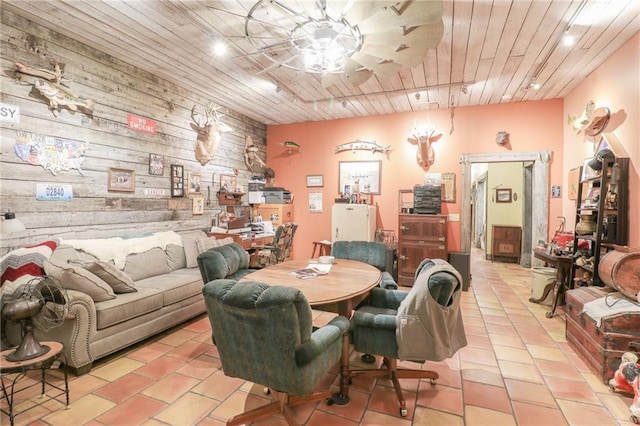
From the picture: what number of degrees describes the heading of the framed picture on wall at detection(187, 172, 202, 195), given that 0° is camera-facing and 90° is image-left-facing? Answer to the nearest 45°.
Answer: approximately 315°

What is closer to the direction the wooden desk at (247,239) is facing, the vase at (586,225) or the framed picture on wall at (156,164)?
the vase

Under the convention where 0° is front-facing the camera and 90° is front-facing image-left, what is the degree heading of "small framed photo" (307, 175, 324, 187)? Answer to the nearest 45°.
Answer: approximately 0°

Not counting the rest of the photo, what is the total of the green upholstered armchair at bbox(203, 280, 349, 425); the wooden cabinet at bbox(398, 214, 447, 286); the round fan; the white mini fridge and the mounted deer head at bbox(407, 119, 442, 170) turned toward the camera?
3

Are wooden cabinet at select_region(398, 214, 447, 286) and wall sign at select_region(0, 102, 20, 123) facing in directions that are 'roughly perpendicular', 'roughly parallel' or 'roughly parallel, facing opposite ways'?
roughly perpendicular

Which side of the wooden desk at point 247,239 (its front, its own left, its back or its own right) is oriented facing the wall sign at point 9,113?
right

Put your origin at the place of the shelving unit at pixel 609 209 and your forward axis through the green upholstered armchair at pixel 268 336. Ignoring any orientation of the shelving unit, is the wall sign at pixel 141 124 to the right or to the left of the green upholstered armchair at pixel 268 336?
right

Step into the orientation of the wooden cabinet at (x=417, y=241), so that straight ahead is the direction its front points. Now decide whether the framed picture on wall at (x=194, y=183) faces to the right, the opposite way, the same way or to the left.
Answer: to the left

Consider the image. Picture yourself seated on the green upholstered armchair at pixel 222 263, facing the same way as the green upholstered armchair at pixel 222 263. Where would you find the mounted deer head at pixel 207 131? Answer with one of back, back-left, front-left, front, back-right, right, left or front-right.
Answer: back-left

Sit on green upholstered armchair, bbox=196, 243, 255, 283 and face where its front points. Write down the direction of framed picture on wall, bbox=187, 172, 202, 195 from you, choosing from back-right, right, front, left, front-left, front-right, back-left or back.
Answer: back-left

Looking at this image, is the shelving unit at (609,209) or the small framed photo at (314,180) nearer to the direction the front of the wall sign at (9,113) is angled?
the shelving unit

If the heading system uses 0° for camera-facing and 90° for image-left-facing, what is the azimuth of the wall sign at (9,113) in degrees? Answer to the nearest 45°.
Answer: approximately 315°

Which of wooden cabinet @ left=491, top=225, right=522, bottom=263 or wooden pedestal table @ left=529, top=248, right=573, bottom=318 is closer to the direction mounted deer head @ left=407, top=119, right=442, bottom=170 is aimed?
the wooden pedestal table

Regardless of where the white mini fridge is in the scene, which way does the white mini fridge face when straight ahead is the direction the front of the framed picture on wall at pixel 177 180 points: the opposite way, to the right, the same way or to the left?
to the right
